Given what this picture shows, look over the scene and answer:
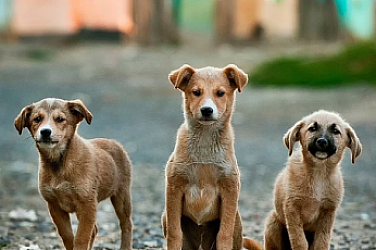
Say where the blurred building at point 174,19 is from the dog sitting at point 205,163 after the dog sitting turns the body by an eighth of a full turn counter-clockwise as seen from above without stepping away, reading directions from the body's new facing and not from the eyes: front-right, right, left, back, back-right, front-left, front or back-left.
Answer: back-left

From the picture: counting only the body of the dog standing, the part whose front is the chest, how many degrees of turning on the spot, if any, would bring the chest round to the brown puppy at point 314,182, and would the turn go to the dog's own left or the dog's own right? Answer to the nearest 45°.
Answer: approximately 135° to the dog's own left

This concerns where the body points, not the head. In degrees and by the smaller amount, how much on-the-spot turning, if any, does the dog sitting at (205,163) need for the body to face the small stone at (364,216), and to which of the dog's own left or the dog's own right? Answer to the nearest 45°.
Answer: approximately 135° to the dog's own left

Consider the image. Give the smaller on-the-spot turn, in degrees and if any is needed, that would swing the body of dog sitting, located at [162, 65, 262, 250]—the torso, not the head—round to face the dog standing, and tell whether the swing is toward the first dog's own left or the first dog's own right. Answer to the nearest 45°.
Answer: approximately 90° to the first dog's own right

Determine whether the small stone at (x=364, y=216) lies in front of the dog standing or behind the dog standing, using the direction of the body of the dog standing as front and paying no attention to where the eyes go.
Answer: behind

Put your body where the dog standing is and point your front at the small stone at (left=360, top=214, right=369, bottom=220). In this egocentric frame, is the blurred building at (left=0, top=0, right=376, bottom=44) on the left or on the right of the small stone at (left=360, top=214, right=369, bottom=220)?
left

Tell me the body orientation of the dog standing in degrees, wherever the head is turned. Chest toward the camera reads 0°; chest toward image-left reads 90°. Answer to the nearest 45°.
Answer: approximately 45°

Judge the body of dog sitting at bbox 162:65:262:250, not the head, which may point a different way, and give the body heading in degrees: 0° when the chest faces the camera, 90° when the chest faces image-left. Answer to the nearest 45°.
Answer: approximately 0°
